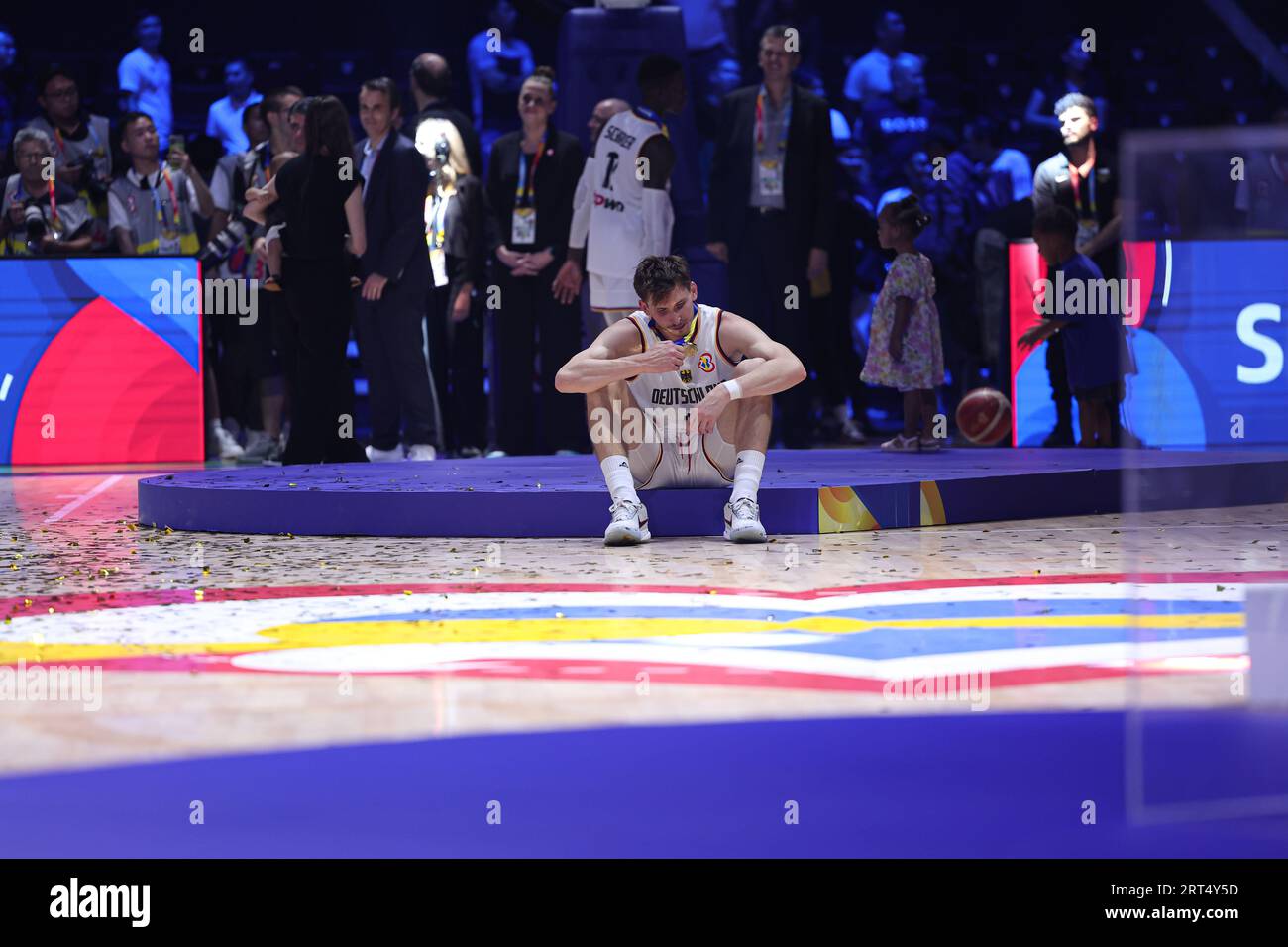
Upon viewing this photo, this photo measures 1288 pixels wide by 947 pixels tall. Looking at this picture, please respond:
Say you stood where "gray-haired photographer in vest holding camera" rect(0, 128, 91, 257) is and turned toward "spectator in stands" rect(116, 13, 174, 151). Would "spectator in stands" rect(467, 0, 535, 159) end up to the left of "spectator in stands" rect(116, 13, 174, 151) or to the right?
right

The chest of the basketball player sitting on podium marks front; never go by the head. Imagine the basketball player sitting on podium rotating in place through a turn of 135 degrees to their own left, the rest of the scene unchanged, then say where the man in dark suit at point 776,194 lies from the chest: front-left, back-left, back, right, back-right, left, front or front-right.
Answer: front-left

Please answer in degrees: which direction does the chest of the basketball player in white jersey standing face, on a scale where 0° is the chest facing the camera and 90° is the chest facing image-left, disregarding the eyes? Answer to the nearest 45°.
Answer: approximately 225°

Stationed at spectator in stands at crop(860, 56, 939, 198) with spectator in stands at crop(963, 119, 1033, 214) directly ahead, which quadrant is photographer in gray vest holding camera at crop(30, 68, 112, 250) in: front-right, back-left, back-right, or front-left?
back-right

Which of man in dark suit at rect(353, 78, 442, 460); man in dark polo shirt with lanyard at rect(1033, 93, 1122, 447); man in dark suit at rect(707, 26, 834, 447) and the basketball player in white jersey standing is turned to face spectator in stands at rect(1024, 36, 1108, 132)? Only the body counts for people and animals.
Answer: the basketball player in white jersey standing

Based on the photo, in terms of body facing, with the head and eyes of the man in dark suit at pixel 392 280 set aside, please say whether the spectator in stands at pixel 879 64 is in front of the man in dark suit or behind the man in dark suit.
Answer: behind

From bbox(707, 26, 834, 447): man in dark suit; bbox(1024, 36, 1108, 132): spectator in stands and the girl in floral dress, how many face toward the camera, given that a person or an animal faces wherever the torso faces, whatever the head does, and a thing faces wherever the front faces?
2

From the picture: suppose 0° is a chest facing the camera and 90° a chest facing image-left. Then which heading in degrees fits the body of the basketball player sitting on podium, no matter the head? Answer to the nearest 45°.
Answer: approximately 0°

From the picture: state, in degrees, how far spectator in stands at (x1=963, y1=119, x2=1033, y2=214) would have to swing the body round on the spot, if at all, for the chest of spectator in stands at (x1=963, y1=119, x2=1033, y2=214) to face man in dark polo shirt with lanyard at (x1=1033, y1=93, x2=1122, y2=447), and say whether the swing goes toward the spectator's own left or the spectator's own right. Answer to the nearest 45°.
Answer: approximately 45° to the spectator's own left

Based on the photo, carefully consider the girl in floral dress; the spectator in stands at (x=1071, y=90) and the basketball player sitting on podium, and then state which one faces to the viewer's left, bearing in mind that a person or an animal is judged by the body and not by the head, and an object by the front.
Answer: the girl in floral dress

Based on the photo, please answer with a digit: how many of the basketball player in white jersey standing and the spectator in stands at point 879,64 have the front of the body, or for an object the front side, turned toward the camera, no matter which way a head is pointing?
1
